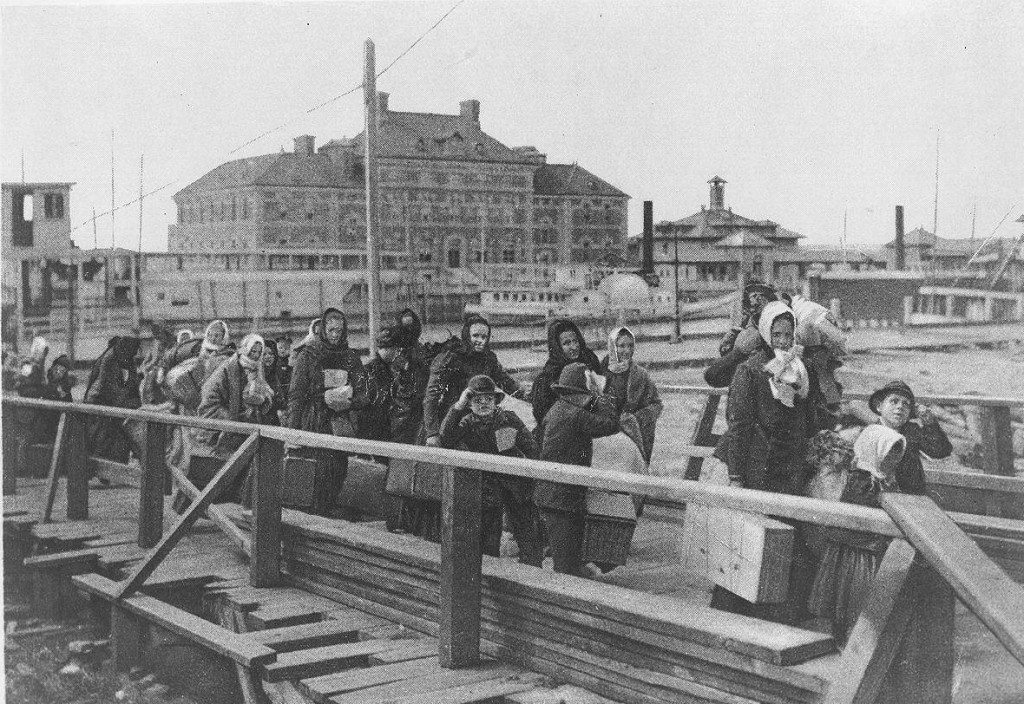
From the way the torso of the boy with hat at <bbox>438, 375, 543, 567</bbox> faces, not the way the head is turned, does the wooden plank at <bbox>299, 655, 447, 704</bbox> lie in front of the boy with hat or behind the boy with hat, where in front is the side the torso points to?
in front

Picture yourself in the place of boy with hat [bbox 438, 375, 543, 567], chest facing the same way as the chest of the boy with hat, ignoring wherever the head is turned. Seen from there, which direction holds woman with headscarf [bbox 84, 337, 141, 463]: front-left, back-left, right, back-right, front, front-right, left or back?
back-right

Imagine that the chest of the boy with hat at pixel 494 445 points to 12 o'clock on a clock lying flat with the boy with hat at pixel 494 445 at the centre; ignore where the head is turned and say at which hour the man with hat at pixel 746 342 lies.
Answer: the man with hat at pixel 746 342 is roughly at 8 o'clock from the boy with hat at pixel 494 445.

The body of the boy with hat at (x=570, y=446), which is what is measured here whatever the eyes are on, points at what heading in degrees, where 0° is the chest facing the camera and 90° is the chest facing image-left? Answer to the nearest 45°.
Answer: approximately 225°

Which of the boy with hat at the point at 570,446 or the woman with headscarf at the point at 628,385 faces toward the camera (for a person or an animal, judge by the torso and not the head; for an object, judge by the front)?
the woman with headscarf

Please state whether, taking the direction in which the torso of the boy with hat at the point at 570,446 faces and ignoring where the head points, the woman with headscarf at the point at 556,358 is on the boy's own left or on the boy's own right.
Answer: on the boy's own left

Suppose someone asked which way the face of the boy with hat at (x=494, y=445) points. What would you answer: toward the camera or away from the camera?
toward the camera

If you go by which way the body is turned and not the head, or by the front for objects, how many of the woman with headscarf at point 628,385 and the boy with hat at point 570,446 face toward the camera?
1

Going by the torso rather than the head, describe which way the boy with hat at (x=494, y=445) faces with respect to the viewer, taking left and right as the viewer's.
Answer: facing the viewer

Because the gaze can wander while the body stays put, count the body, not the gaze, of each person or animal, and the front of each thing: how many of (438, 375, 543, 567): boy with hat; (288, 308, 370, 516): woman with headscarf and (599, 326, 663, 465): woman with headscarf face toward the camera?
3

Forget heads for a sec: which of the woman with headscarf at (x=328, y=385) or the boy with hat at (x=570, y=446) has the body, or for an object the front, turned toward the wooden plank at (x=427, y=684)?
the woman with headscarf

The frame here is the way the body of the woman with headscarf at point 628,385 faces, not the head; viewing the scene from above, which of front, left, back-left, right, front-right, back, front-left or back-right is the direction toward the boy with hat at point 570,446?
front

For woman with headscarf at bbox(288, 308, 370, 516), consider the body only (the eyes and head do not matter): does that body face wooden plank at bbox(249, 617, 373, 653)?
yes

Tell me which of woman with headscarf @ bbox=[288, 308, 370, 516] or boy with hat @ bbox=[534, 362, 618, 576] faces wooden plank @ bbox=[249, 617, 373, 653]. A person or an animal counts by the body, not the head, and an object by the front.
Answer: the woman with headscarf

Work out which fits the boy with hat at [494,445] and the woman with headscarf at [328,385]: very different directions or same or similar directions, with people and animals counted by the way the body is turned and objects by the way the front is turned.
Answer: same or similar directions

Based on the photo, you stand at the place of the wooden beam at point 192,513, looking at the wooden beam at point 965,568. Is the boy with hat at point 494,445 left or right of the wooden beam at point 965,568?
left

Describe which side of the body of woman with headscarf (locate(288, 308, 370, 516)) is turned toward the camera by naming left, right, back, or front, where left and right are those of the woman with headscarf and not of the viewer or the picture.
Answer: front
